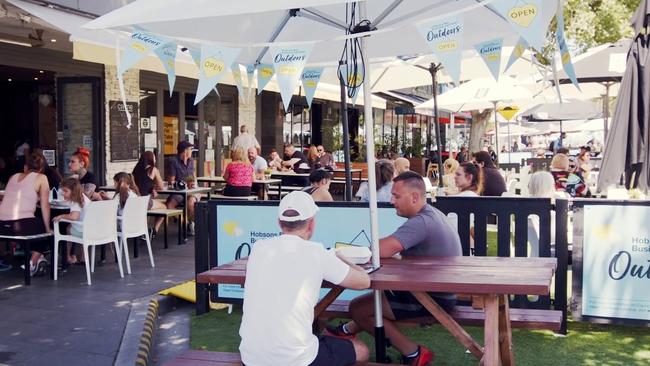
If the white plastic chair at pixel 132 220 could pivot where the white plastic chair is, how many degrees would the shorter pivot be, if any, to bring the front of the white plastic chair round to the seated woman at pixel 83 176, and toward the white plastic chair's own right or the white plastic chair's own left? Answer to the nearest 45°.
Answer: approximately 45° to the white plastic chair's own right

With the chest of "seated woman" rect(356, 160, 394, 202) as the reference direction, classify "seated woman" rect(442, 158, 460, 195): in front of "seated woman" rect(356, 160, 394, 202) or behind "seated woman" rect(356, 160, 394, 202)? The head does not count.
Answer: in front

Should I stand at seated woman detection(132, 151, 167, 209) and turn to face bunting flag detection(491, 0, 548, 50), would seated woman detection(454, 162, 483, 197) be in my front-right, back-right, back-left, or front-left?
front-left

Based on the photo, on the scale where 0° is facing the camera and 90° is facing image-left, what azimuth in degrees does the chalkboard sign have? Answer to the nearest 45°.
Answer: approximately 0°

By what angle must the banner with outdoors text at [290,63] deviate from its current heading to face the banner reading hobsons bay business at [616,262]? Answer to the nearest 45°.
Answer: approximately 90° to its left

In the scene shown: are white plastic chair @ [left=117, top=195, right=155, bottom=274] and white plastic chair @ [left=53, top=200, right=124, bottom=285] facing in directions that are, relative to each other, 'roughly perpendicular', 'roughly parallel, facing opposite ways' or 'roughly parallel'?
roughly parallel

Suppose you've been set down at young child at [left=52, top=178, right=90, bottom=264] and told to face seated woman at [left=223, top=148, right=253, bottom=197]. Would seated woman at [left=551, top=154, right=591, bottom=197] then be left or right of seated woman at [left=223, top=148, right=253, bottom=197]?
right
